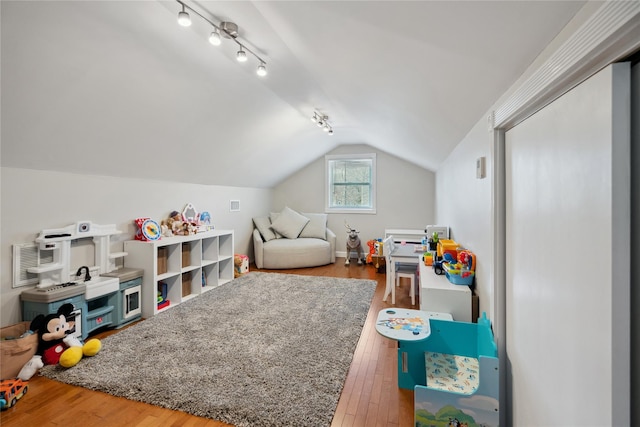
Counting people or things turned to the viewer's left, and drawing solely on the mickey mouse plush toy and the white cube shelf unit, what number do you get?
0

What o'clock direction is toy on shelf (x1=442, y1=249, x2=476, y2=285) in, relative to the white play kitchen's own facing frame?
The toy on shelf is roughly at 12 o'clock from the white play kitchen.

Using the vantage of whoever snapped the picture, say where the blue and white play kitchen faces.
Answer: facing the viewer and to the right of the viewer

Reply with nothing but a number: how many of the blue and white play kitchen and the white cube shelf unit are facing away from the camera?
0

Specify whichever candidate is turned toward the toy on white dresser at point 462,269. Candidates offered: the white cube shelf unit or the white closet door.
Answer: the white cube shelf unit

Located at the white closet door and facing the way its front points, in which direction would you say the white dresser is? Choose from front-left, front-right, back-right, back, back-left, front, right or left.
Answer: right

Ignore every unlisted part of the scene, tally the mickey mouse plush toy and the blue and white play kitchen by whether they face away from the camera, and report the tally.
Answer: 0

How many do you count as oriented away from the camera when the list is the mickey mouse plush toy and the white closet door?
0

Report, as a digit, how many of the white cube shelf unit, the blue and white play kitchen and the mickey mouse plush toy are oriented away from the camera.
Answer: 0

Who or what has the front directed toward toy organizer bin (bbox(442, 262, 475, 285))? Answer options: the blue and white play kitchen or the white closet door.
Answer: the blue and white play kitchen

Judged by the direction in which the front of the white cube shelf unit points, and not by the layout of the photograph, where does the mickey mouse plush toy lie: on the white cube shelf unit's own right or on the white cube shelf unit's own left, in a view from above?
on the white cube shelf unit's own right

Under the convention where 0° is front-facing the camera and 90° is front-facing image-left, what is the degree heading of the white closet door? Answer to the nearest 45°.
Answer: approximately 45°

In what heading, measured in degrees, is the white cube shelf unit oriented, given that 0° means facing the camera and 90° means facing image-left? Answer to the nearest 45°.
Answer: approximately 315°

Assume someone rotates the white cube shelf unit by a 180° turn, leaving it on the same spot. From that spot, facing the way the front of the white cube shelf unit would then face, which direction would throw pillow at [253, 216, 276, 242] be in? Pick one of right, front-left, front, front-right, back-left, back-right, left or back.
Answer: right
